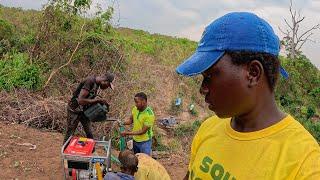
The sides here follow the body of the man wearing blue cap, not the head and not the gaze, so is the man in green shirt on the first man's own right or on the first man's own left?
on the first man's own right

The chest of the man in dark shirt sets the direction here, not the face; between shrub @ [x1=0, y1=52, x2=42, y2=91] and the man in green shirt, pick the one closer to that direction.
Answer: the man in green shirt

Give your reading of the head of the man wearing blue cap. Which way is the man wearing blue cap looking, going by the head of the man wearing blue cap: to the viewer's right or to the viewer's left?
to the viewer's left

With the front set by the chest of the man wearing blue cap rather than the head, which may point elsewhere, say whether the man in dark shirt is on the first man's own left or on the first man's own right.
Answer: on the first man's own right

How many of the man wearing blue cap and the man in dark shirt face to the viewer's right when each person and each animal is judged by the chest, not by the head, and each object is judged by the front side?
1

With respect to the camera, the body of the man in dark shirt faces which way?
to the viewer's right

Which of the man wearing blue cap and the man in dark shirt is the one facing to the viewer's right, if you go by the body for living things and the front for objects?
the man in dark shirt

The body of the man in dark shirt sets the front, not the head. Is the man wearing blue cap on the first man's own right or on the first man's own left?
on the first man's own right

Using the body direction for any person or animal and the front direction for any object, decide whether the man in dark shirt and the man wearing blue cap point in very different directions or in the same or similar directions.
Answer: very different directions

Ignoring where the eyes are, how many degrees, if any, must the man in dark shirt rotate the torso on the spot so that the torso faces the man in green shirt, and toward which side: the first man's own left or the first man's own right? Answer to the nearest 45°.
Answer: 0° — they already face them
